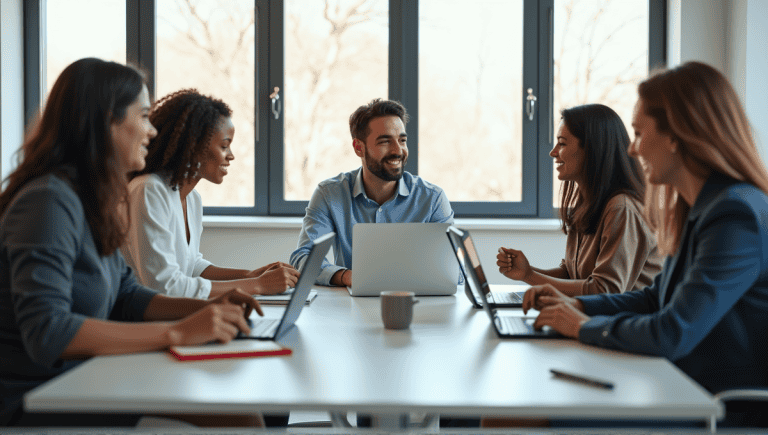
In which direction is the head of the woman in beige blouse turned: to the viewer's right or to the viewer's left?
to the viewer's left

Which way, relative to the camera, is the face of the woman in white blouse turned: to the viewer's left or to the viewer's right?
to the viewer's right

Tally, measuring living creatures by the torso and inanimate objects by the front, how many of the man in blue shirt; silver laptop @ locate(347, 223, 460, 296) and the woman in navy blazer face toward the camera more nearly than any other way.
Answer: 1

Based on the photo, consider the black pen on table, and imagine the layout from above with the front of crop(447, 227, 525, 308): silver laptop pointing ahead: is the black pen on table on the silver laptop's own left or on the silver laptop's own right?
on the silver laptop's own right

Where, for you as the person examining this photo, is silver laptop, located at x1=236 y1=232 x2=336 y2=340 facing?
facing to the left of the viewer

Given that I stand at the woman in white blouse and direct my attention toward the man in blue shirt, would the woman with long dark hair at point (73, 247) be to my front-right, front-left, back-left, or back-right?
back-right

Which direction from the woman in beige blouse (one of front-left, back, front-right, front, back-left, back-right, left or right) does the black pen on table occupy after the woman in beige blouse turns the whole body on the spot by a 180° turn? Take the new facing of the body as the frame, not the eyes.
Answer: right

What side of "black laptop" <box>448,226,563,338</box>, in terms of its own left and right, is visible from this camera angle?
right

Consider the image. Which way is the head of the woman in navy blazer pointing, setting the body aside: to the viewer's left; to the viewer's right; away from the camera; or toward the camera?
to the viewer's left

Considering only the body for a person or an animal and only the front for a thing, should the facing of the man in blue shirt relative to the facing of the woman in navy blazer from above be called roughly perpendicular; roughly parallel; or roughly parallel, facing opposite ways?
roughly perpendicular

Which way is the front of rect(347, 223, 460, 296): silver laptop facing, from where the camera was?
facing away from the viewer

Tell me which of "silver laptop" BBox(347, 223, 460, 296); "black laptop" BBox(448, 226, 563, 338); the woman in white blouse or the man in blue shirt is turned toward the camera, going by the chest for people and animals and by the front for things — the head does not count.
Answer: the man in blue shirt
